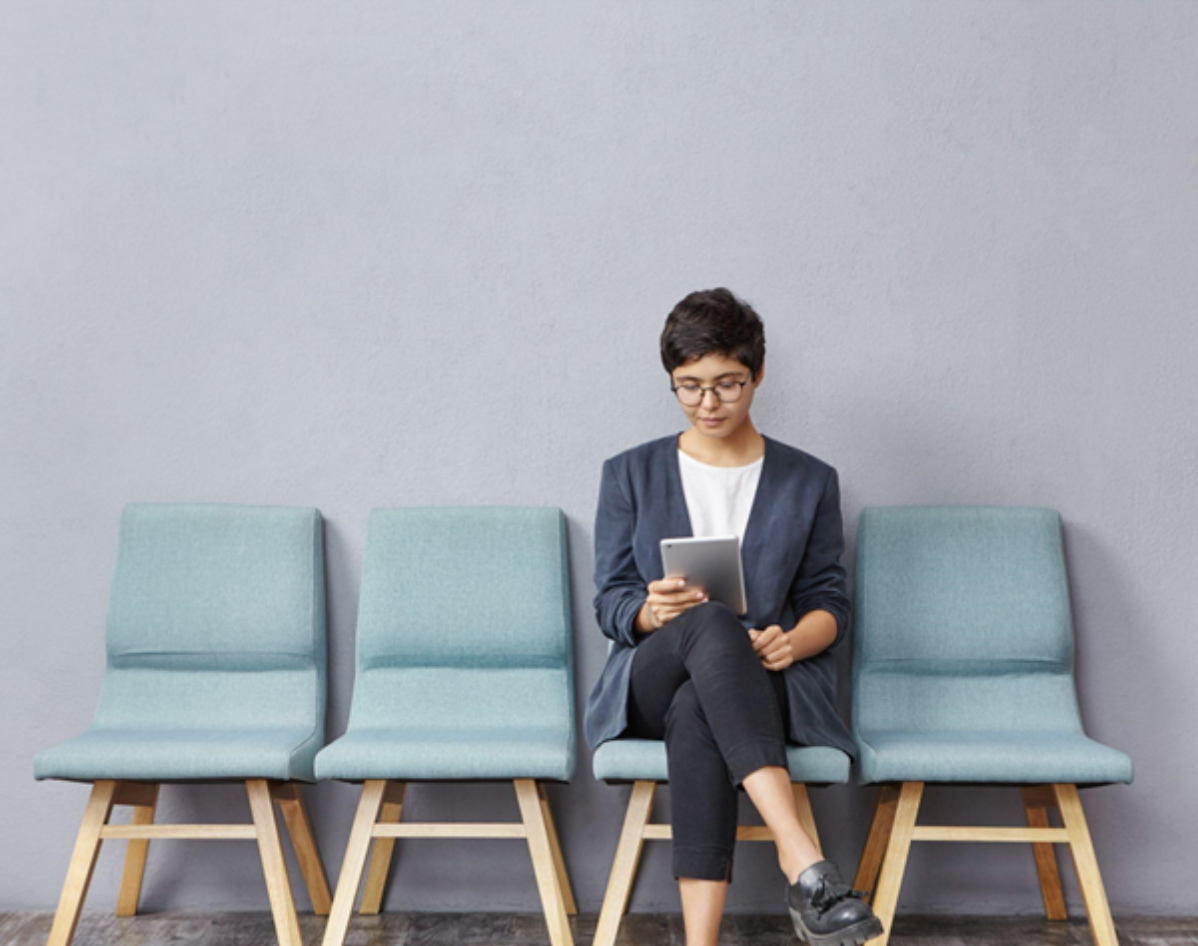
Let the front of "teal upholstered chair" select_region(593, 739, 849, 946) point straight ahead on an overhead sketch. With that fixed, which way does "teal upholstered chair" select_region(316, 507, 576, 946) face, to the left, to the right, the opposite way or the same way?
the same way

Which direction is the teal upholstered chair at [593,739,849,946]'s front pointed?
toward the camera

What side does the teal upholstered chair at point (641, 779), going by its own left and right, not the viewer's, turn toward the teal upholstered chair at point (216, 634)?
right

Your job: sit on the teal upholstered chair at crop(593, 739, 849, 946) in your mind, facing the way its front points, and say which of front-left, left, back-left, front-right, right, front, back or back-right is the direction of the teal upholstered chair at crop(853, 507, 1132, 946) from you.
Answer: back-left

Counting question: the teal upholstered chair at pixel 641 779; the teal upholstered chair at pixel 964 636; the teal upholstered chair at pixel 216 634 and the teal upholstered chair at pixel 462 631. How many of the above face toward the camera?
4

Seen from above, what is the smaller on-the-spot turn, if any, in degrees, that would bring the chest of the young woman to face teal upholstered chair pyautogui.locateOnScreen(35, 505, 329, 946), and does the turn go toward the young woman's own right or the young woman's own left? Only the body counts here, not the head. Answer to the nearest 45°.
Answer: approximately 90° to the young woman's own right

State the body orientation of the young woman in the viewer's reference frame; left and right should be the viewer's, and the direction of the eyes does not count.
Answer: facing the viewer

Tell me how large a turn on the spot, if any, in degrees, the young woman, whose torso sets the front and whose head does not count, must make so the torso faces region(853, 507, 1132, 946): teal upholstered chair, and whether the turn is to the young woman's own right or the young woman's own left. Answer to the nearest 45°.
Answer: approximately 135° to the young woman's own left

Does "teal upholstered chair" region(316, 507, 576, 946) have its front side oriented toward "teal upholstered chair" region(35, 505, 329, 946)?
no

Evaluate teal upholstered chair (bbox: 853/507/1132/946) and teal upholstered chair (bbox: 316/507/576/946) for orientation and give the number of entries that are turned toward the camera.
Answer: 2

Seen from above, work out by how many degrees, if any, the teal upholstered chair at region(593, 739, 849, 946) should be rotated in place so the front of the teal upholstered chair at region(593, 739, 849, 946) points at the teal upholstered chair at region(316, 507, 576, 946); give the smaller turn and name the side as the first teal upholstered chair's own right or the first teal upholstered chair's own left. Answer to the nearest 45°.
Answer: approximately 135° to the first teal upholstered chair's own right

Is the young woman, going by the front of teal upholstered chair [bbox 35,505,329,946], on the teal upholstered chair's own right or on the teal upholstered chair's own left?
on the teal upholstered chair's own left

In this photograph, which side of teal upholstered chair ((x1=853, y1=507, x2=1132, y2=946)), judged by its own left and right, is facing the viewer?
front

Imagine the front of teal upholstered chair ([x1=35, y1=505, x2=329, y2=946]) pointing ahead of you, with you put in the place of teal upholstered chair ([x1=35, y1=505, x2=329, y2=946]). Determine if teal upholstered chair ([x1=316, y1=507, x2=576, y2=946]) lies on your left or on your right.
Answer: on your left

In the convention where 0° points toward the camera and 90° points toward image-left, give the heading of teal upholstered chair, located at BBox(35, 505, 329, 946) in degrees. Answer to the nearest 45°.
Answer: approximately 0°

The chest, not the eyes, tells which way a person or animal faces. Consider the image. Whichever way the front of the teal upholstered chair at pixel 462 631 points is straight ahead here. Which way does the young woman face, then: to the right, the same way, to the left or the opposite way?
the same way

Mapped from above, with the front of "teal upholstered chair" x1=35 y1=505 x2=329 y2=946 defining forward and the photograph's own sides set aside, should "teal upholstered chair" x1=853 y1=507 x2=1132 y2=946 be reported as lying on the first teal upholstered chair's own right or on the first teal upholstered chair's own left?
on the first teal upholstered chair's own left

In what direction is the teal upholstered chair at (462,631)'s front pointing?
toward the camera

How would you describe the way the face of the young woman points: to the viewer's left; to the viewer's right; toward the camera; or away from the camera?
toward the camera

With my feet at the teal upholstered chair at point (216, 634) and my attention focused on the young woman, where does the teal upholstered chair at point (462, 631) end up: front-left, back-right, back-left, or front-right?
front-left
